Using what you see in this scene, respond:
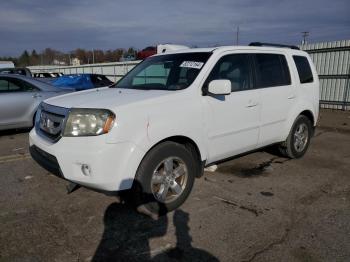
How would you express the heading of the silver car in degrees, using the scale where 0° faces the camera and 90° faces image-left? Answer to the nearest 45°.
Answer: approximately 90°

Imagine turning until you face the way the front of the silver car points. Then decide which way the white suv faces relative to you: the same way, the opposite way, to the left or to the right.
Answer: the same way

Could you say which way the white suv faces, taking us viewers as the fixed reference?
facing the viewer and to the left of the viewer

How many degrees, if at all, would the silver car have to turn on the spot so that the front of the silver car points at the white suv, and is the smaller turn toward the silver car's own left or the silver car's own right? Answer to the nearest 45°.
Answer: approximately 90° to the silver car's own left

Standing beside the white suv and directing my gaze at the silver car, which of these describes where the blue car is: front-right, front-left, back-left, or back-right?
front-right

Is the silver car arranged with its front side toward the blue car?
no

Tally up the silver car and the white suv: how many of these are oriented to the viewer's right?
0

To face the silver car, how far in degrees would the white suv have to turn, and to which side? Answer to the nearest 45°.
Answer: approximately 90° to its right

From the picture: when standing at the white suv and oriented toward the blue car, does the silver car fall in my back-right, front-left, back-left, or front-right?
front-left
